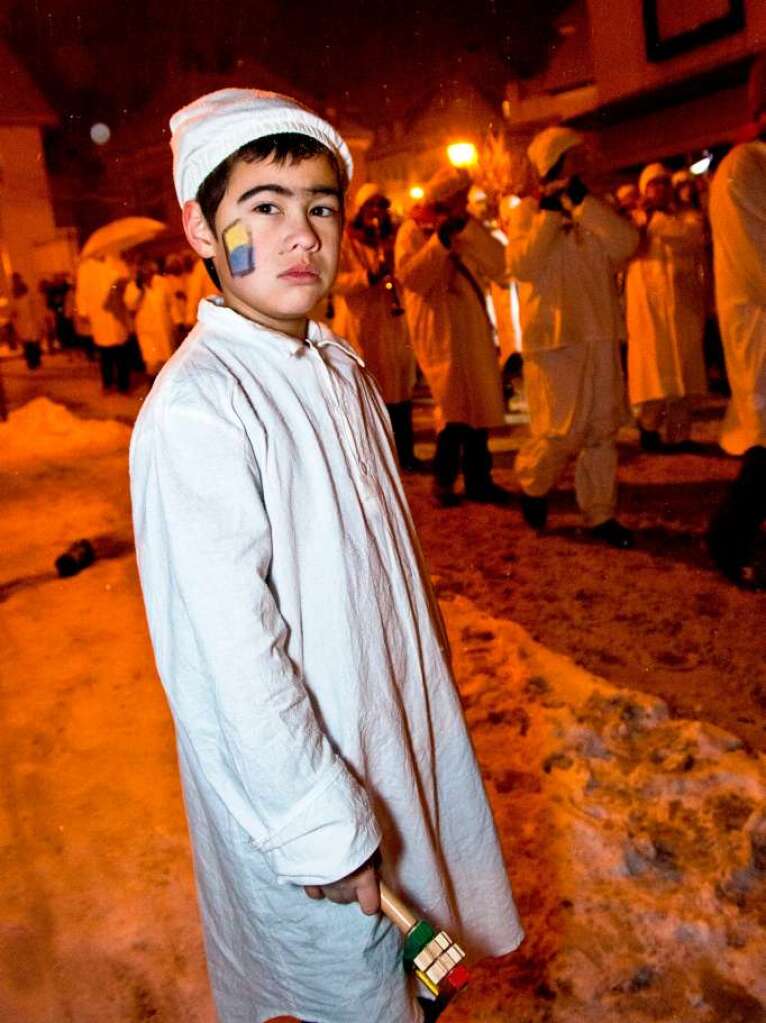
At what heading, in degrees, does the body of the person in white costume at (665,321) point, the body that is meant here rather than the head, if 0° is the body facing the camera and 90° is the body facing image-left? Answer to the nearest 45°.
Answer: approximately 0°

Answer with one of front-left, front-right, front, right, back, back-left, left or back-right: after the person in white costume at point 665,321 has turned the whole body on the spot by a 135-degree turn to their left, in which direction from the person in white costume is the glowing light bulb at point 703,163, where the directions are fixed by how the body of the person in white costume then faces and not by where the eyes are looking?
front-left

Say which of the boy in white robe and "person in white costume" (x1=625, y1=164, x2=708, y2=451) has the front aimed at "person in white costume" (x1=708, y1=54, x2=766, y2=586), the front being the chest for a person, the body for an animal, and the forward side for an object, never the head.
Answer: "person in white costume" (x1=625, y1=164, x2=708, y2=451)

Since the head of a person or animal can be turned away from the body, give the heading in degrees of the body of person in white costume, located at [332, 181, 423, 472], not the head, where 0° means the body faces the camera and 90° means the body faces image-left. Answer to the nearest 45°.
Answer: approximately 315°

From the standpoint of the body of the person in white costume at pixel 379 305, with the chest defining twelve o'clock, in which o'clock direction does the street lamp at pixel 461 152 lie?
The street lamp is roughly at 8 o'clock from the person in white costume.

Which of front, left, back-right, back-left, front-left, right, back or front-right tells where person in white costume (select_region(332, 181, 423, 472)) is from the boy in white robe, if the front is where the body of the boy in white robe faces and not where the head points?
back-left

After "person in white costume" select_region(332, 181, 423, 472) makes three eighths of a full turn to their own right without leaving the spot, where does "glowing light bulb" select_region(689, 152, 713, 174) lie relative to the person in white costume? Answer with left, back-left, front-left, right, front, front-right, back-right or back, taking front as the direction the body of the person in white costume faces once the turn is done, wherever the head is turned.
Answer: back-right
